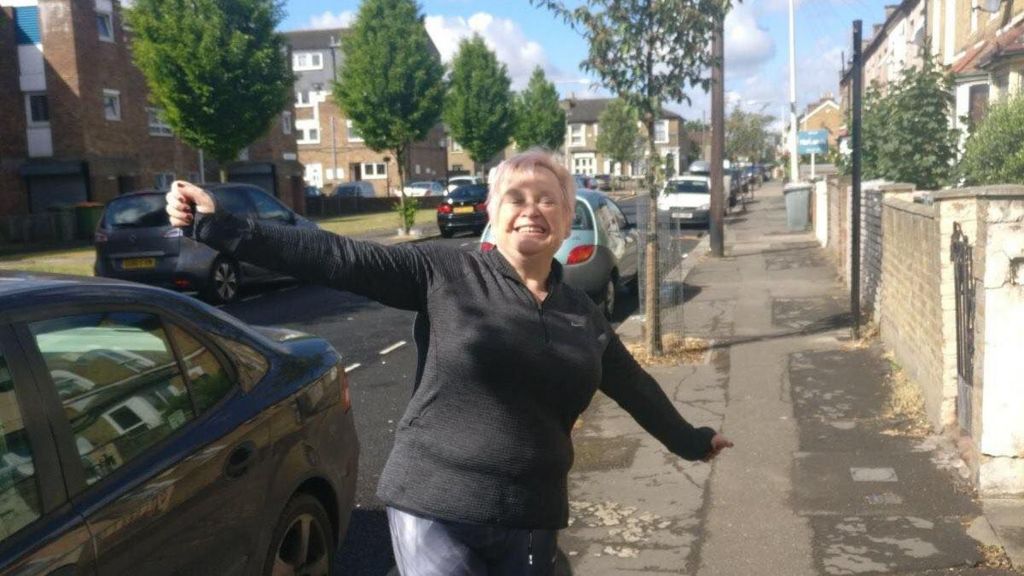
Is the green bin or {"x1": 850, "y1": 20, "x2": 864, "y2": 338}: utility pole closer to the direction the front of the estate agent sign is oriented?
the utility pole

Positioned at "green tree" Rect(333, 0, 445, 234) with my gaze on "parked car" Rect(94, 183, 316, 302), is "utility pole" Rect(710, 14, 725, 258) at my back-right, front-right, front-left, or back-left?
front-left

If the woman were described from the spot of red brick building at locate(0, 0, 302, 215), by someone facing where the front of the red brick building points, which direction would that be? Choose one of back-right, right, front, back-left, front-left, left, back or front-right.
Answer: front-right

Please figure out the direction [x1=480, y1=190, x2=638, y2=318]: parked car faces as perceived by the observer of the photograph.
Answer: facing away from the viewer and to the right of the viewer

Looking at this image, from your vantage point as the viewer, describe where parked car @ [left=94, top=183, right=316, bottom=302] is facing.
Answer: facing away from the viewer and to the right of the viewer

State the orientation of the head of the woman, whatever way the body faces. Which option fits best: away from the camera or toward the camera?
toward the camera

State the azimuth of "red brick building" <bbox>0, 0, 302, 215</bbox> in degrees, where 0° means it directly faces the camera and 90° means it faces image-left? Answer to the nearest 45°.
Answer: approximately 315°

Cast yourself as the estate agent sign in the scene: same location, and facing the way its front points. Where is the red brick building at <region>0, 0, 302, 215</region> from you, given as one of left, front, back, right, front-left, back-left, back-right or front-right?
right

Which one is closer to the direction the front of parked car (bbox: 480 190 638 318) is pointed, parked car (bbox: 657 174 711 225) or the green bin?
the parked car

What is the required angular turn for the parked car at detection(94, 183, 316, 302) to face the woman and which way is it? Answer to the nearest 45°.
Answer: approximately 135° to its right

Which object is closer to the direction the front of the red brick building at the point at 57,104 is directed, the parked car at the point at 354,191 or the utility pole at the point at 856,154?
the utility pole

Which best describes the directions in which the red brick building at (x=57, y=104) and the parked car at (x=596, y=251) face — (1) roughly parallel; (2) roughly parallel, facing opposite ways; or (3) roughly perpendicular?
roughly perpendicular

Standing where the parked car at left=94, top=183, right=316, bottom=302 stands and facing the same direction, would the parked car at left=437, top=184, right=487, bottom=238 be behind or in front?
in front

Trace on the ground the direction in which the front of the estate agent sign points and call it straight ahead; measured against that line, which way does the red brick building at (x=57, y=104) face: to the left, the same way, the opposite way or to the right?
to the left

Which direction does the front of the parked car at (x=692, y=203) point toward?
toward the camera

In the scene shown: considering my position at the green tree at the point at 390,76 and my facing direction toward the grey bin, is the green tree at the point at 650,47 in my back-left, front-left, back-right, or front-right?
front-right

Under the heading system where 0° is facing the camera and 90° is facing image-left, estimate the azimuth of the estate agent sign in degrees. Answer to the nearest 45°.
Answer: approximately 0°

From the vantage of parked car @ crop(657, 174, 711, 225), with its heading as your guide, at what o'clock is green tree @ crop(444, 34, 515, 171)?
The green tree is roughly at 5 o'clock from the parked car.

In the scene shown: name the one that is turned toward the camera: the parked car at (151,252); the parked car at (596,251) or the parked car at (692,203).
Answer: the parked car at (692,203)

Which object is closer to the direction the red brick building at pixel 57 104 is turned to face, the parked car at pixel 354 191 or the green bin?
the green bin

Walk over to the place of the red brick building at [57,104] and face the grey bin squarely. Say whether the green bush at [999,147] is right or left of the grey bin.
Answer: right
